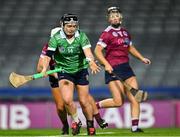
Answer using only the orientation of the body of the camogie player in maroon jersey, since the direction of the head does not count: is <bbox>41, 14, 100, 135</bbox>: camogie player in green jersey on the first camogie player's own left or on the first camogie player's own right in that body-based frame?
on the first camogie player's own right

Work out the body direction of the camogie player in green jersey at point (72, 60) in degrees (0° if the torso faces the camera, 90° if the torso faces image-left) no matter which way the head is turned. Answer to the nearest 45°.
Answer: approximately 0°

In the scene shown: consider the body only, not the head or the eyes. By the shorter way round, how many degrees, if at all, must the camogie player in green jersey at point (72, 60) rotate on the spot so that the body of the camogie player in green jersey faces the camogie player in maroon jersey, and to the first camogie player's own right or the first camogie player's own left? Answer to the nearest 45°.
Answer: approximately 135° to the first camogie player's own left
